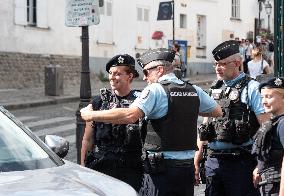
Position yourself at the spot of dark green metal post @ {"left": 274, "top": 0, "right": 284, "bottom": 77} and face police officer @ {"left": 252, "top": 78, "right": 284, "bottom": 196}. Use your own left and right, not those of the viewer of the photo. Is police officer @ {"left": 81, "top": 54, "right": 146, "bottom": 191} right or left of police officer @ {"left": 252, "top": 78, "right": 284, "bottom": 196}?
right

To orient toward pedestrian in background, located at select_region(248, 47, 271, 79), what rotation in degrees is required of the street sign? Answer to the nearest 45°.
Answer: approximately 135° to its left
